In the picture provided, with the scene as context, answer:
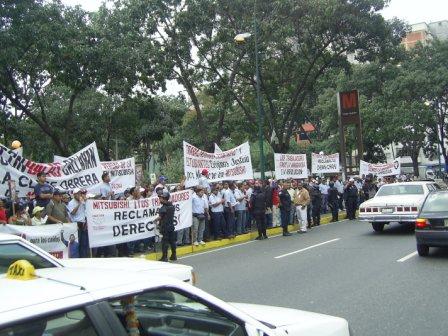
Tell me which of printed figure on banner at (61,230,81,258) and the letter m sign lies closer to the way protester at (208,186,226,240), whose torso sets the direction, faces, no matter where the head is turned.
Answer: the printed figure on banner

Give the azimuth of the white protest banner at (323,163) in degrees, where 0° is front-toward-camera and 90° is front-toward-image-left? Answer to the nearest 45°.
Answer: approximately 0°

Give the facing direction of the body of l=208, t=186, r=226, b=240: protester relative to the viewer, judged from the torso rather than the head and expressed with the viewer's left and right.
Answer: facing the viewer and to the right of the viewer

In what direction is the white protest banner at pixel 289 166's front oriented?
toward the camera

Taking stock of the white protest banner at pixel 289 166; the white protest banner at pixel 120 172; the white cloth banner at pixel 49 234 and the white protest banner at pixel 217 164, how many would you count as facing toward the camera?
4

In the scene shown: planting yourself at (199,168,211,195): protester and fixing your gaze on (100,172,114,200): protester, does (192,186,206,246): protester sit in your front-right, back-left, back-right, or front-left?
front-left

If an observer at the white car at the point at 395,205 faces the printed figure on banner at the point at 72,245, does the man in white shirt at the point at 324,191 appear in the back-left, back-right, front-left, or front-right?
back-right

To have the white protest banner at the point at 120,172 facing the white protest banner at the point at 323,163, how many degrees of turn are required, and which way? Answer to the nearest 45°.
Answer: approximately 135° to its left

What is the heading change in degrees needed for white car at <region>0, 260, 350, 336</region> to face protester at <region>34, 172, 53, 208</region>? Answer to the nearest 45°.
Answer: approximately 45° to its left

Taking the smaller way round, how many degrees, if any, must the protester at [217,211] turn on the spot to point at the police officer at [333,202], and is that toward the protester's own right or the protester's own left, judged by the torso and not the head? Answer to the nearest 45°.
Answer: approximately 90° to the protester's own left

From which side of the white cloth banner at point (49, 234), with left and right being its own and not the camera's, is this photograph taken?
front

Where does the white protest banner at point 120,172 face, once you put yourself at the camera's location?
facing the viewer

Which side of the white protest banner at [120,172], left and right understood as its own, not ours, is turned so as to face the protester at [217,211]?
left

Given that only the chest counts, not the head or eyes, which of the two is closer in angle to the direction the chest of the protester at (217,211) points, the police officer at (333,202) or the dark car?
the dark car

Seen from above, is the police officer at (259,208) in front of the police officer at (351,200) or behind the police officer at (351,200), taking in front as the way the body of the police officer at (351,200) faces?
in front
